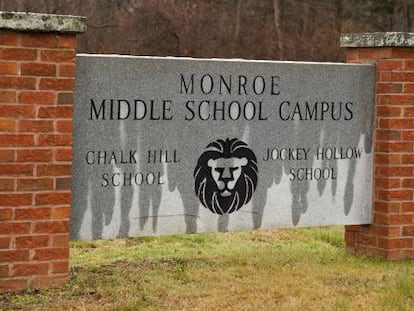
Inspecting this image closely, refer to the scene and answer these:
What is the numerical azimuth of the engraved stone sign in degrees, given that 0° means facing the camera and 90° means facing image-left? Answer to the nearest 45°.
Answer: approximately 315°
